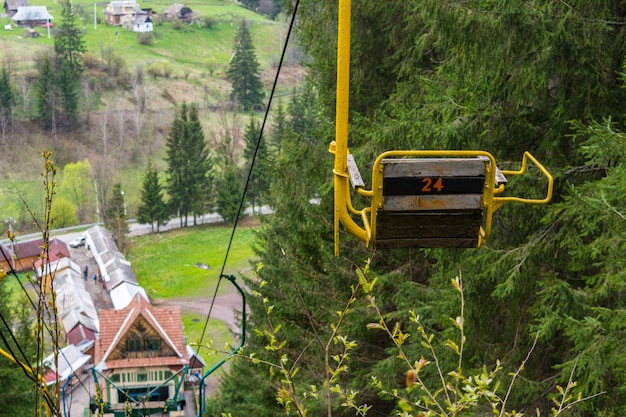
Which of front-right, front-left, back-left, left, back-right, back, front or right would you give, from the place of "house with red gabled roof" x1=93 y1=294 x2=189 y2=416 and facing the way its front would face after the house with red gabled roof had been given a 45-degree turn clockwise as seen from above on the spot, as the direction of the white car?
back-right

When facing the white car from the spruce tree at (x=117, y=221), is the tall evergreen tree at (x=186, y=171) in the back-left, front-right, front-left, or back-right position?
back-right

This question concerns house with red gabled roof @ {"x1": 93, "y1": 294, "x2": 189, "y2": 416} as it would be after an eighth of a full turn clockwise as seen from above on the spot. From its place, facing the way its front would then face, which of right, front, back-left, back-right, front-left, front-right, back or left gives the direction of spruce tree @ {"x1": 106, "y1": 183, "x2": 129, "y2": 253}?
back-right

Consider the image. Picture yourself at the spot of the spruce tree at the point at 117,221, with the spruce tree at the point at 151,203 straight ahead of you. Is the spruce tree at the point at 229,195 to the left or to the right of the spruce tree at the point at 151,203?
right

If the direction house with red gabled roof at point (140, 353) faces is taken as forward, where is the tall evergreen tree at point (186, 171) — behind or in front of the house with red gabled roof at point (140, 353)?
behind

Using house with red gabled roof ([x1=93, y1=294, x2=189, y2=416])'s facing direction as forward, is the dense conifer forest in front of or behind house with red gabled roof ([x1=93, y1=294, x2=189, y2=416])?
in front

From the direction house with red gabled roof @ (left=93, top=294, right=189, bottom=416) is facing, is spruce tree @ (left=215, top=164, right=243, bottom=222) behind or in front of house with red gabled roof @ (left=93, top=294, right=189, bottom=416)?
behind

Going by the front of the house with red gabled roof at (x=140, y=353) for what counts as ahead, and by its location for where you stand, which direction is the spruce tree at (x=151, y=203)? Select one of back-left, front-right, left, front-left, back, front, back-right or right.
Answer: back

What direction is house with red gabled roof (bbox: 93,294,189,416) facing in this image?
toward the camera
